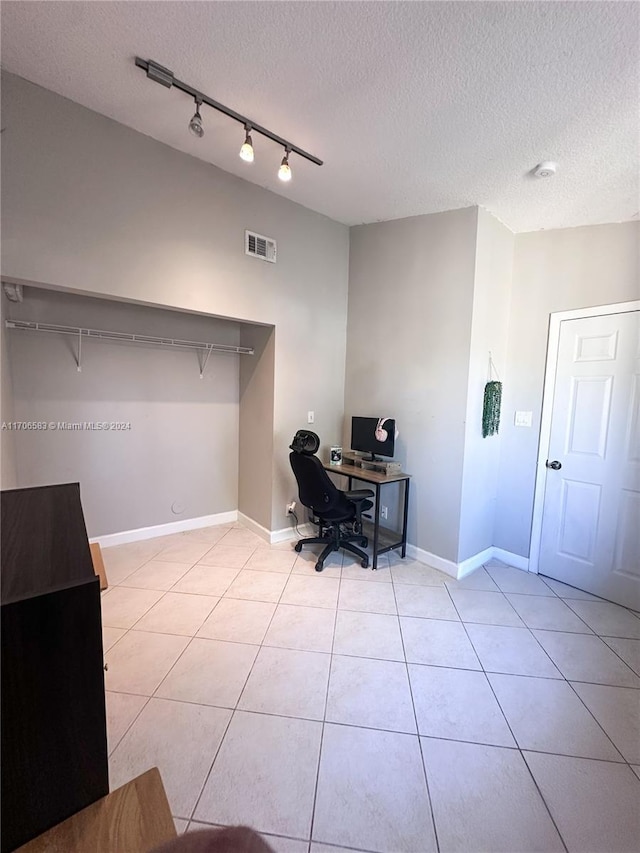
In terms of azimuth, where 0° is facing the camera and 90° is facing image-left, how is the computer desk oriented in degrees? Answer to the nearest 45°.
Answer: approximately 45°

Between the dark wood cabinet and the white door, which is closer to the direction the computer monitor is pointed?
the dark wood cabinet

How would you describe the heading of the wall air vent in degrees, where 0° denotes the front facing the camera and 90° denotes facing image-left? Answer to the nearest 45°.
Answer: approximately 315°

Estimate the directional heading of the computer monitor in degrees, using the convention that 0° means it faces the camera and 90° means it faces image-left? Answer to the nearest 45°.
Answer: approximately 45°

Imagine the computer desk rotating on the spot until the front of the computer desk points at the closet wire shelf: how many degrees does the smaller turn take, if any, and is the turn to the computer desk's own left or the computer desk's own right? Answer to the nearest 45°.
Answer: approximately 45° to the computer desk's own right

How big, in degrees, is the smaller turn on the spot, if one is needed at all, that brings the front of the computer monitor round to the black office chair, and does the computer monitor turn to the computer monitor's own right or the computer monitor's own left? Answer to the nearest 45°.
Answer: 0° — it already faces it

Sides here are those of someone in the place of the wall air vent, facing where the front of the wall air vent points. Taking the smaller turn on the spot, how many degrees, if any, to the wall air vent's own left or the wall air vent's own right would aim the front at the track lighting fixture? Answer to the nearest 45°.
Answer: approximately 45° to the wall air vent's own right

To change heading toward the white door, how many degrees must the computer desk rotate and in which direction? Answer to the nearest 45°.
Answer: approximately 135° to its left

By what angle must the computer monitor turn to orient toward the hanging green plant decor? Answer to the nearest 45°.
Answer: approximately 135° to its left
